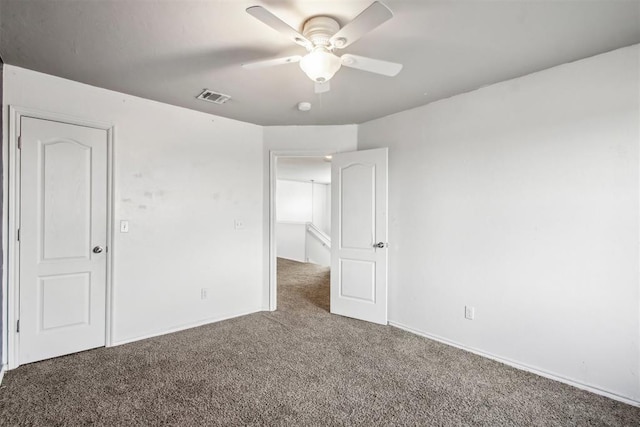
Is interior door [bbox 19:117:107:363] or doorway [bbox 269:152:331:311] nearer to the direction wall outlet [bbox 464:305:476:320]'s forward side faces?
the interior door

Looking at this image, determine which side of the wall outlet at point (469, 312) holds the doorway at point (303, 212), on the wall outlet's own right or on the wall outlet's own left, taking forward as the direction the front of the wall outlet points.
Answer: on the wall outlet's own right

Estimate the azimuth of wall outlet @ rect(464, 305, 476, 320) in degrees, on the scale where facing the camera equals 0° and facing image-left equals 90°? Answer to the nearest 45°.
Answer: approximately 45°

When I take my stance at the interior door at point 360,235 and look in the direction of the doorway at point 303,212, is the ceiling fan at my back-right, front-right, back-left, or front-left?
back-left

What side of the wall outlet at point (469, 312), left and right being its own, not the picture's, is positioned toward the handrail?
right

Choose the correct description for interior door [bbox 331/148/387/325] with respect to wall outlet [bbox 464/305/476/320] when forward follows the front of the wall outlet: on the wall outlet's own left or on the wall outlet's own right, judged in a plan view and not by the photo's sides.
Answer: on the wall outlet's own right
